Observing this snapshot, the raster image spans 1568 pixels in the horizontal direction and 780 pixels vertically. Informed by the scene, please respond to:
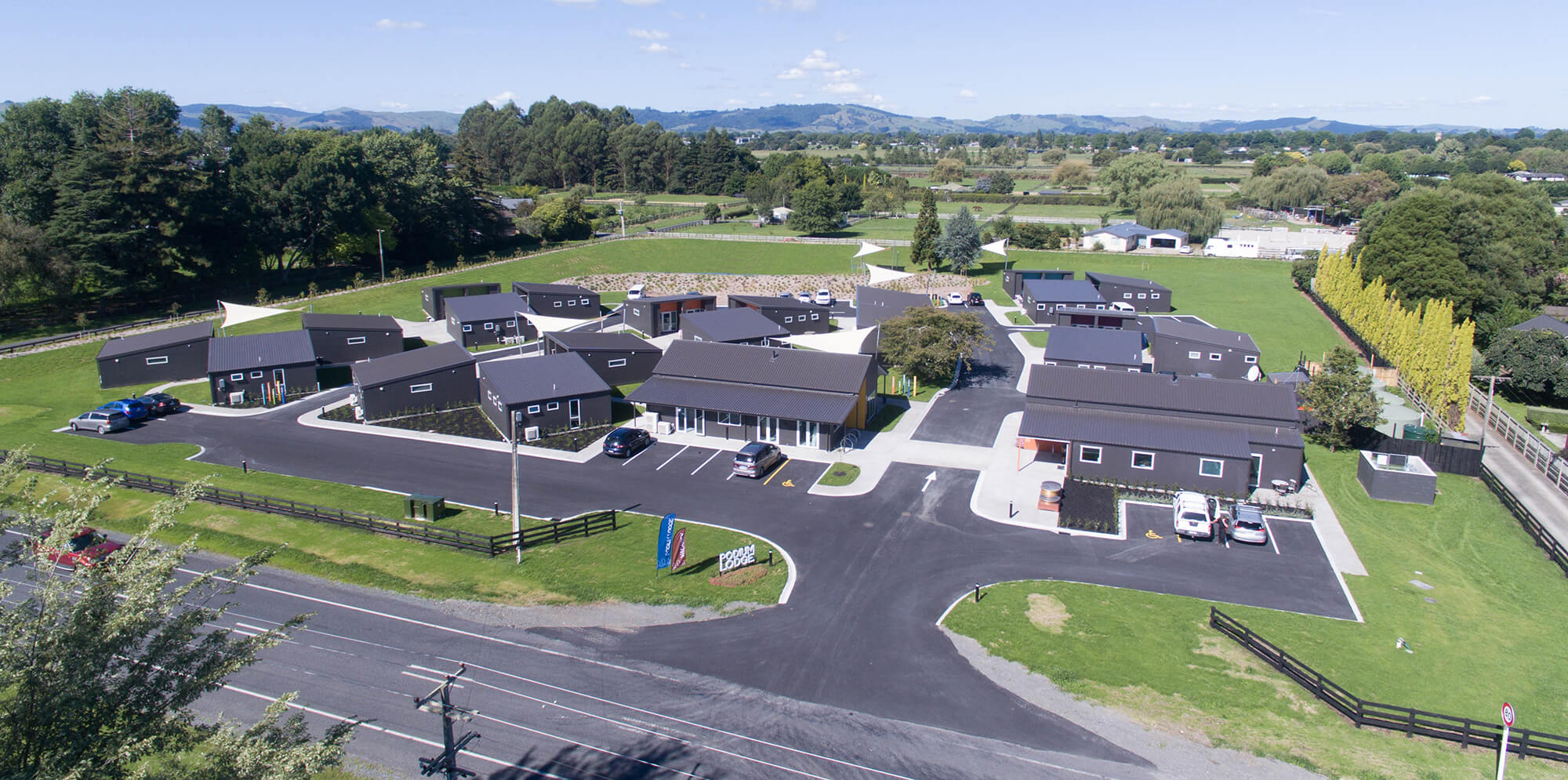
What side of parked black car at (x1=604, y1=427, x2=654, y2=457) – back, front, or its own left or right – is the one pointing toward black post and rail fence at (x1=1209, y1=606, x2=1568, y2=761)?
right

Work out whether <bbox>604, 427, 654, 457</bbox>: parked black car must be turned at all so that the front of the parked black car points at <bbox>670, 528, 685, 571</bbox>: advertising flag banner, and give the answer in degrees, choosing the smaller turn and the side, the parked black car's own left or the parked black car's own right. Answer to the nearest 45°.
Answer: approximately 135° to the parked black car's own right

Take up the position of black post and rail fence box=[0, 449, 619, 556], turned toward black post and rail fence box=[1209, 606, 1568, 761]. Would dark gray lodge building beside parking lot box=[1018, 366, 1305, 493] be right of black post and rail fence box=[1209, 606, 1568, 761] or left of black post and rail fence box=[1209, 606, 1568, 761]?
left

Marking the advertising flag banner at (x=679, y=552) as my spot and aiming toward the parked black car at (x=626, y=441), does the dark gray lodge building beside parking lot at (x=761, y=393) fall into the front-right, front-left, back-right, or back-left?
front-right

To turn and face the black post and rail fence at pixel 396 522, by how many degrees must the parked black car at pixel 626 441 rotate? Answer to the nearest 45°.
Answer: approximately 180°

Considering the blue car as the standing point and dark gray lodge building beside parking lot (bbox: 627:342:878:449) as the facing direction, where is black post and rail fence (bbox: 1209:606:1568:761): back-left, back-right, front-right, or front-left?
front-right

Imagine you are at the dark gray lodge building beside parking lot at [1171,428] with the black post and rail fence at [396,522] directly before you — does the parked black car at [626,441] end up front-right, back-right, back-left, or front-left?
front-right

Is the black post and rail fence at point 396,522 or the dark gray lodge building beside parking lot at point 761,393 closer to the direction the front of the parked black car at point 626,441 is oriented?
the dark gray lodge building beside parking lot

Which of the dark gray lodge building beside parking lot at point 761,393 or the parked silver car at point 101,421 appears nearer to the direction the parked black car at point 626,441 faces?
the dark gray lodge building beside parking lot

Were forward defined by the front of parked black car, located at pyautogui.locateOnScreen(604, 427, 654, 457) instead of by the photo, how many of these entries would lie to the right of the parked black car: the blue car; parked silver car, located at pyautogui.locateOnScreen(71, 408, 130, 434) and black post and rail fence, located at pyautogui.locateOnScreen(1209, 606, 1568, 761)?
1

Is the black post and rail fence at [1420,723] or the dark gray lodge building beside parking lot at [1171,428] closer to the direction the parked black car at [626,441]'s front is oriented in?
the dark gray lodge building beside parking lot

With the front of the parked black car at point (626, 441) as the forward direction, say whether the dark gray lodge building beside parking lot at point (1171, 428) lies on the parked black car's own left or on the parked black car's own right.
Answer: on the parked black car's own right

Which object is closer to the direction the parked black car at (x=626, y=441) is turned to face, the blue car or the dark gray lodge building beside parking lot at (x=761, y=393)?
the dark gray lodge building beside parking lot

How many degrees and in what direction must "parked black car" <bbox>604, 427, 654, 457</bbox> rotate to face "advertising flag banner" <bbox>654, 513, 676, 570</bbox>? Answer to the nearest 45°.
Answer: approximately 135° to its right

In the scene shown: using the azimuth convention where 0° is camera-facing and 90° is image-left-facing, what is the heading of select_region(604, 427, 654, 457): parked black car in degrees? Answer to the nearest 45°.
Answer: approximately 225°
